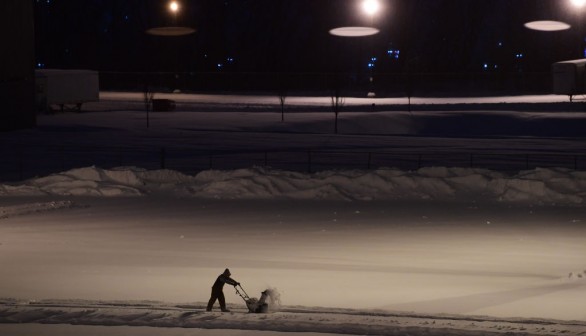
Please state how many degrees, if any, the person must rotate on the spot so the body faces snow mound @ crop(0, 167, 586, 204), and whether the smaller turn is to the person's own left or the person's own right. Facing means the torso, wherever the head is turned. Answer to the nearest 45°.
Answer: approximately 90° to the person's own left

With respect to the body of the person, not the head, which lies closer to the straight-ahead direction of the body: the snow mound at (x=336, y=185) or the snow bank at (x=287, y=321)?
the snow bank

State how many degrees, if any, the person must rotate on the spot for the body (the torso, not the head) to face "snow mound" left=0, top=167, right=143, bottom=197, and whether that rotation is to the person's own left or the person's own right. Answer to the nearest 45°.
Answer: approximately 90° to the person's own left

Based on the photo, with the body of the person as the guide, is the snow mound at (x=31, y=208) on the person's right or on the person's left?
on the person's left

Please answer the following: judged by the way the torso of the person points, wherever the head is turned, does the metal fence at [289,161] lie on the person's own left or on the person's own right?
on the person's own left

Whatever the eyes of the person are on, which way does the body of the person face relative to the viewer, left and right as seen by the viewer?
facing to the right of the viewer
